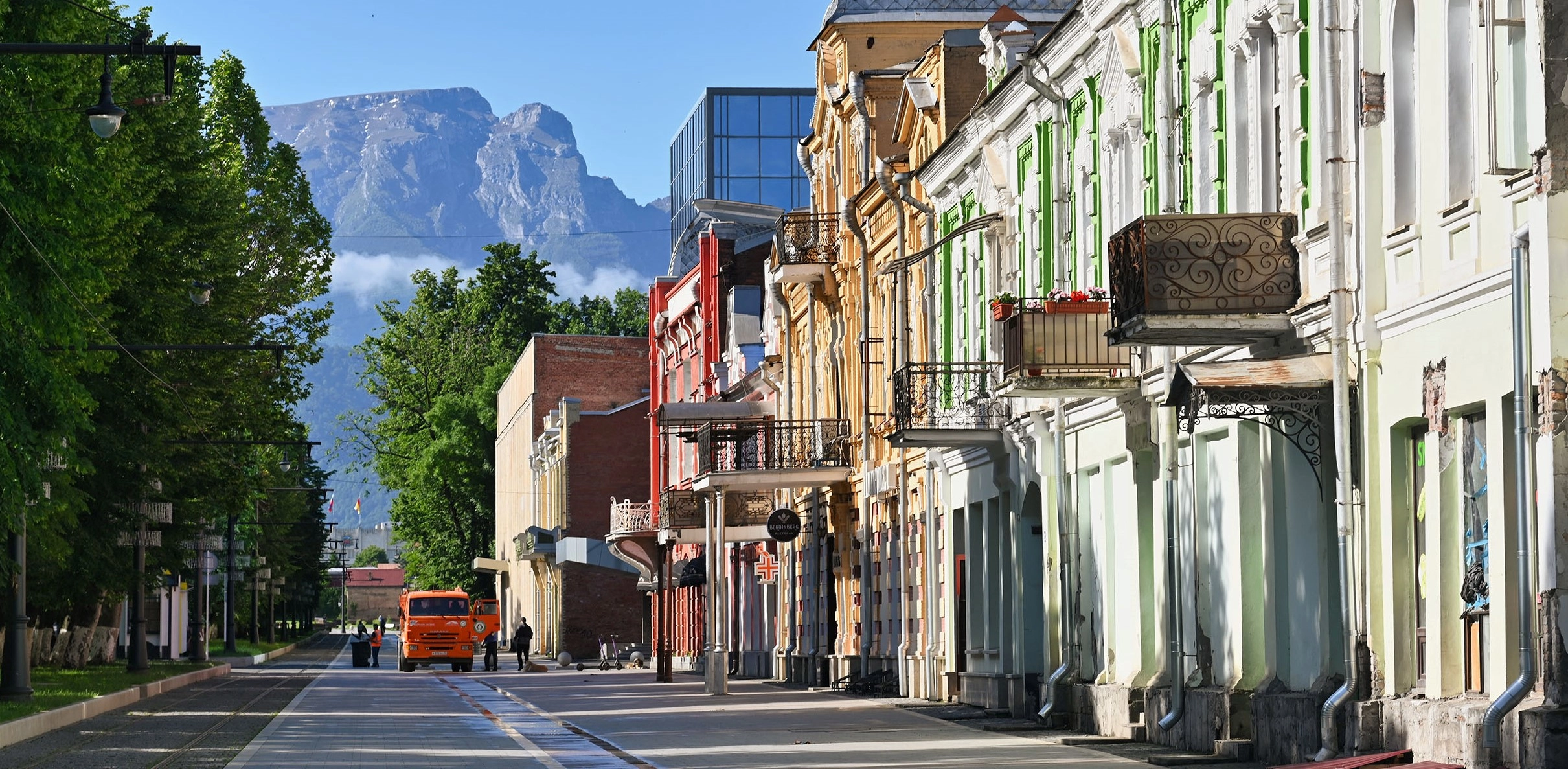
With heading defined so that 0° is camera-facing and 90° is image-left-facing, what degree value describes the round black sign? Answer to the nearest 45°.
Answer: approximately 0°

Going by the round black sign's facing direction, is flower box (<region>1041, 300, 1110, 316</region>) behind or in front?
in front

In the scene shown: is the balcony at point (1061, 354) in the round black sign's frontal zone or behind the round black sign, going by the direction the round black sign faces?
frontal zone

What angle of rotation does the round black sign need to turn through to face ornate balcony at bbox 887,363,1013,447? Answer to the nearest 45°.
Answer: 0° — it already faces it
